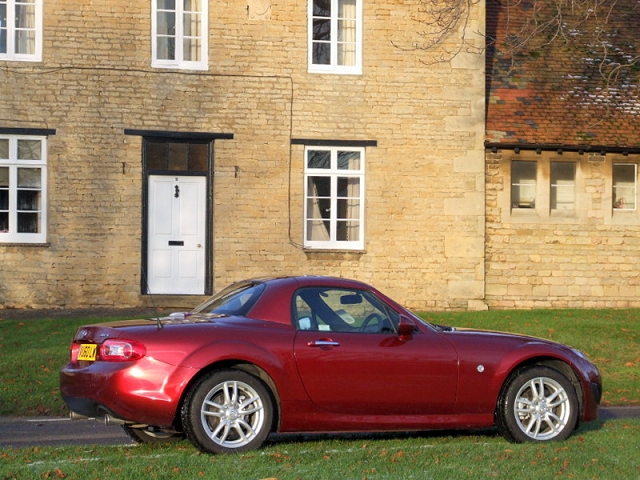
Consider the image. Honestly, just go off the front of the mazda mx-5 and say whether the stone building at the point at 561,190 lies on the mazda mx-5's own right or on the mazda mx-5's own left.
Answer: on the mazda mx-5's own left

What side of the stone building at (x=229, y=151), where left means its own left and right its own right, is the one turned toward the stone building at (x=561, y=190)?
left

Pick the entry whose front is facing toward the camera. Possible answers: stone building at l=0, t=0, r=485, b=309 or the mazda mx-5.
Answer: the stone building

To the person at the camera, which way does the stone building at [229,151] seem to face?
facing the viewer

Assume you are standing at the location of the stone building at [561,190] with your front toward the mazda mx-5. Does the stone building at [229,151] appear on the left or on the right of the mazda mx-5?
right

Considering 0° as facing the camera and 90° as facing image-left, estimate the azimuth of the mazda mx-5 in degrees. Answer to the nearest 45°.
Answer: approximately 270°

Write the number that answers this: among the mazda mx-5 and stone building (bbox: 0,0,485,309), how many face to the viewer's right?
1

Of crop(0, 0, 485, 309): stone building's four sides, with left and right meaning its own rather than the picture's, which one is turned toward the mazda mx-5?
front

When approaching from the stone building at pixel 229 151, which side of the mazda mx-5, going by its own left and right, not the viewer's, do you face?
left
